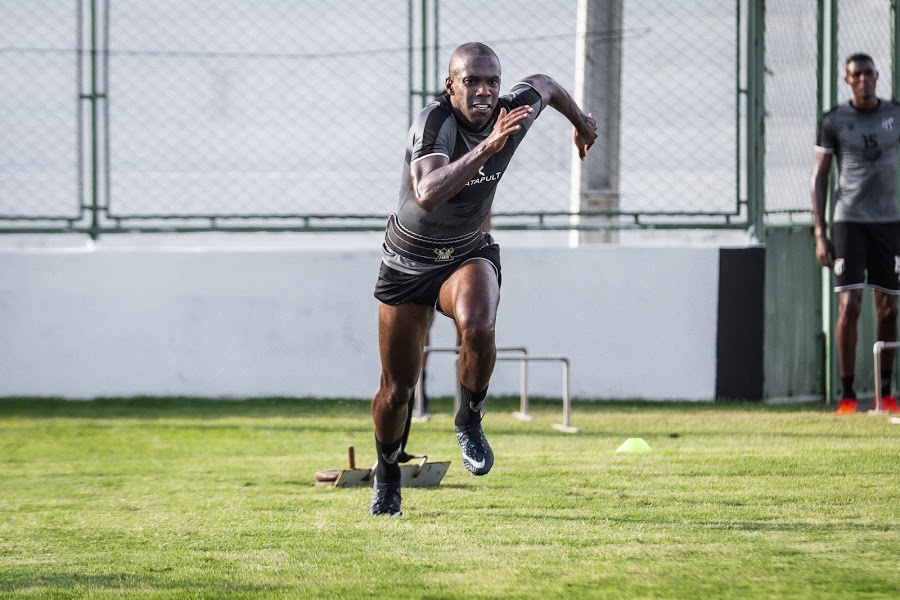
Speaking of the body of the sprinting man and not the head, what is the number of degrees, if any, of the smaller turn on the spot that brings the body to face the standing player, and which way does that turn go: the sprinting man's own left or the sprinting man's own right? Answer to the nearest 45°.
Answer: approximately 90° to the sprinting man's own left

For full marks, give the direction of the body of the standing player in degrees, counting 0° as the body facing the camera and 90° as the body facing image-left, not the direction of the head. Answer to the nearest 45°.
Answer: approximately 0°

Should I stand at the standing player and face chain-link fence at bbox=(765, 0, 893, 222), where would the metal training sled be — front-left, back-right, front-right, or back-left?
back-left

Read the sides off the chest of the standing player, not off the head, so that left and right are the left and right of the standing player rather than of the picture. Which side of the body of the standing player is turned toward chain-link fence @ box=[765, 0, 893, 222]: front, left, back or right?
back

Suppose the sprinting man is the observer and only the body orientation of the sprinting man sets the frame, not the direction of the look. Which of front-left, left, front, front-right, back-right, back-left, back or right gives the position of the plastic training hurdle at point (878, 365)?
left

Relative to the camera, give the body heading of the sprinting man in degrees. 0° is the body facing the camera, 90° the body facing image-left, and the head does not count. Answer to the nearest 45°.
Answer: approximately 315°

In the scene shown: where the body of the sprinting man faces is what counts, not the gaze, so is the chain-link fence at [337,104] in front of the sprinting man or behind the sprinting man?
behind

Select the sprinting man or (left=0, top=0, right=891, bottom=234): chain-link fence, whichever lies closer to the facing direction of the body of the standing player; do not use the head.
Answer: the sprinting man

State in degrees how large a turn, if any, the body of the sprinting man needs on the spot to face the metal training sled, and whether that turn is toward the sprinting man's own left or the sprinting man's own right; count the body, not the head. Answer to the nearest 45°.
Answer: approximately 135° to the sprinting man's own left
